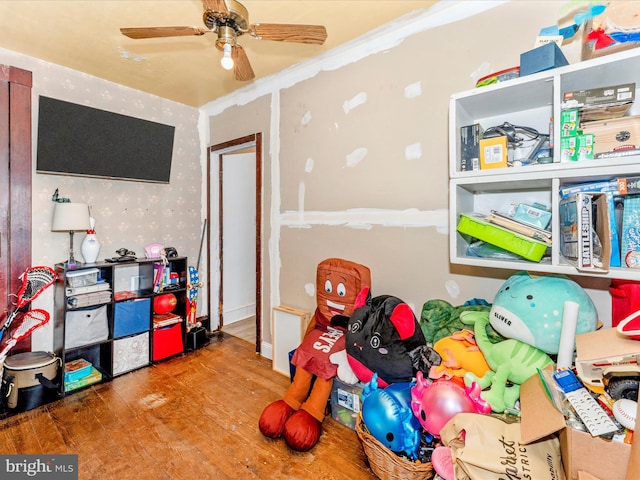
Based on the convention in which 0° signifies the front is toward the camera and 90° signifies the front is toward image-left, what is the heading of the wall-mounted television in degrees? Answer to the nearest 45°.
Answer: approximately 315°

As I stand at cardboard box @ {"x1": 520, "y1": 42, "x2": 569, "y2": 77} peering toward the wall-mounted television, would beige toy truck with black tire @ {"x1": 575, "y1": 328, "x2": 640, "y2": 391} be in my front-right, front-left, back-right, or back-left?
back-left

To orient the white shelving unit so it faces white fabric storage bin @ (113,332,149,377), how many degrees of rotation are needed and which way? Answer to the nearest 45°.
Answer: approximately 45° to its right

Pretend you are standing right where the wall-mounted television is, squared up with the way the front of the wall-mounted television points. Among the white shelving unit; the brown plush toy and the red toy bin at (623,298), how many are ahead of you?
3

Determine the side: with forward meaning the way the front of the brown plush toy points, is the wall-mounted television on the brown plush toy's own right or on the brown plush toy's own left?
on the brown plush toy's own right

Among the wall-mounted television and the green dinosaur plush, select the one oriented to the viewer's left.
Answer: the green dinosaur plush

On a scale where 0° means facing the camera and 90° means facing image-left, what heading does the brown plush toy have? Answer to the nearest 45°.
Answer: approximately 45°

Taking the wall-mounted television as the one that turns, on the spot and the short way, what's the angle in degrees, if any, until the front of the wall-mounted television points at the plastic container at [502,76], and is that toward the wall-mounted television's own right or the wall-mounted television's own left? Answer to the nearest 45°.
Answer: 0° — it already faces it

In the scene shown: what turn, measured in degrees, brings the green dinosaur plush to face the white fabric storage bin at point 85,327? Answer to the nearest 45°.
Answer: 0° — it already faces it

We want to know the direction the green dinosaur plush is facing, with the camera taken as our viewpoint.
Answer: facing to the left of the viewer
